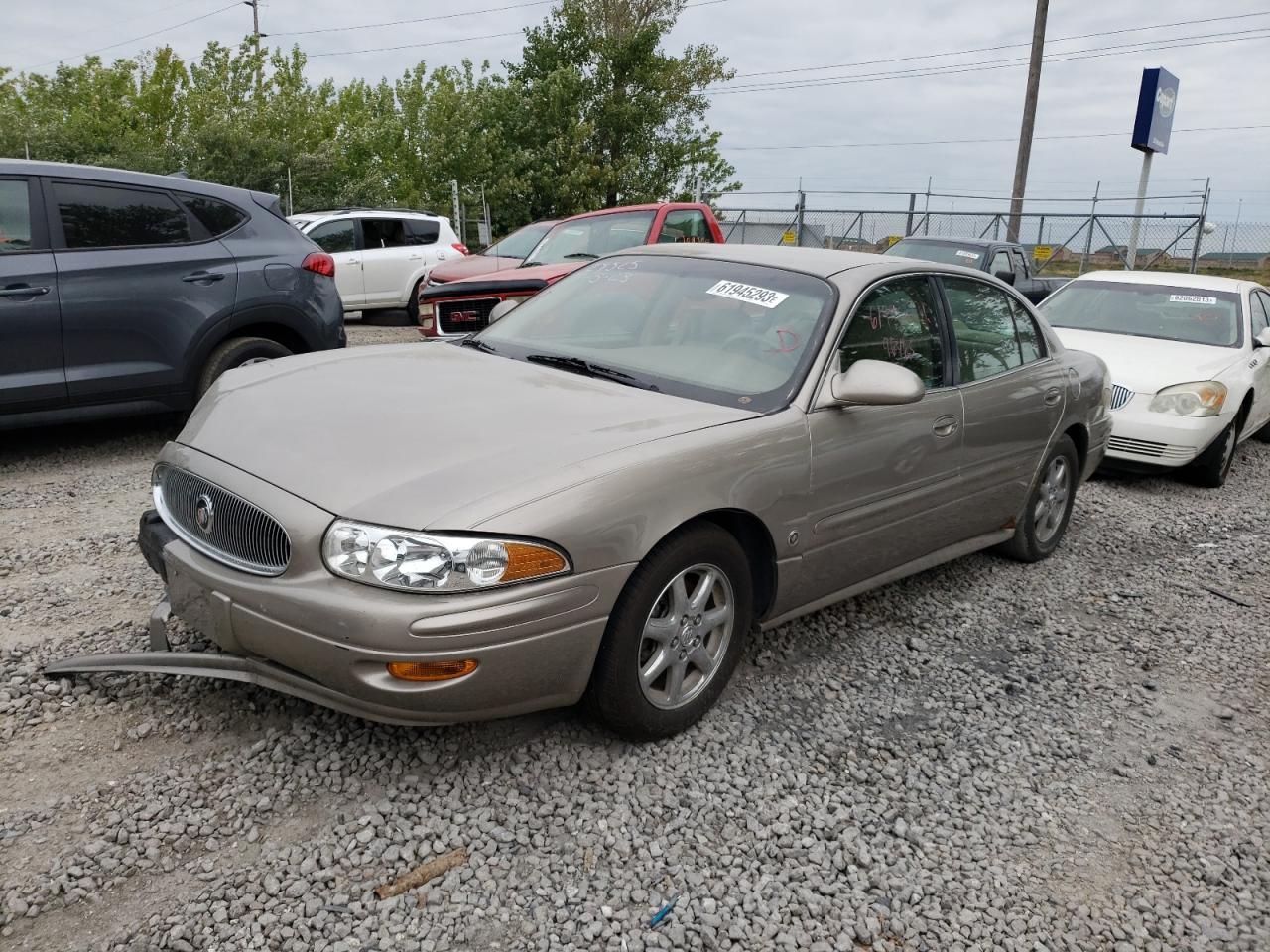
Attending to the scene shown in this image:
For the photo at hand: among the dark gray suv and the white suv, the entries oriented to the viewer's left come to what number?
2

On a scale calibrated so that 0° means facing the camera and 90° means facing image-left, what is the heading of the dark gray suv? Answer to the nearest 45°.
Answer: approximately 90°

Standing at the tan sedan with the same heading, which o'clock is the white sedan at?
The white sedan is roughly at 6 o'clock from the tan sedan.

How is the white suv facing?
to the viewer's left

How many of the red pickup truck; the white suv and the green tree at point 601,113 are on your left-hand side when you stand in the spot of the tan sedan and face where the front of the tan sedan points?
0

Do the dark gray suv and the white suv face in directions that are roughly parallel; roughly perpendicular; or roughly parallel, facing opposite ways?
roughly parallel

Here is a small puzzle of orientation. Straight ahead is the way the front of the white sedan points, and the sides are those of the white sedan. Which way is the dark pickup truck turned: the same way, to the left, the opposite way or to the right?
the same way

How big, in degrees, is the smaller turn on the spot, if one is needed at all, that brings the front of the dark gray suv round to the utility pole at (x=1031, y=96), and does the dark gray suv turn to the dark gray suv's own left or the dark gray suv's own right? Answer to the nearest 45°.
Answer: approximately 135° to the dark gray suv's own right

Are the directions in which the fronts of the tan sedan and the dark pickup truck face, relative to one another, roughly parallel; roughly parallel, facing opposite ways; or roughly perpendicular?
roughly parallel

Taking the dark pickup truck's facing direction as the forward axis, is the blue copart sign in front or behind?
behind

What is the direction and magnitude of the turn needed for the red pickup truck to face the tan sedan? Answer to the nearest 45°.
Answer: approximately 45° to its left

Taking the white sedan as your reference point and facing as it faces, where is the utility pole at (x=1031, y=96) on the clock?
The utility pole is roughly at 4 o'clock from the white sedan.

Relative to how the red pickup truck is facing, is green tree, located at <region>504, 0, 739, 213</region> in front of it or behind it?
behind

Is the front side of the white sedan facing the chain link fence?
no

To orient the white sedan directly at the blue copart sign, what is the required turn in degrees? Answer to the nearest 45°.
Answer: approximately 135° to its right

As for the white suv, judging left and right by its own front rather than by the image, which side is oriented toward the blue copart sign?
back

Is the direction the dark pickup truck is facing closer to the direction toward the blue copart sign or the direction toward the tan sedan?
the tan sedan

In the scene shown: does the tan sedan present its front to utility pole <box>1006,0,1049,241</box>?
no
